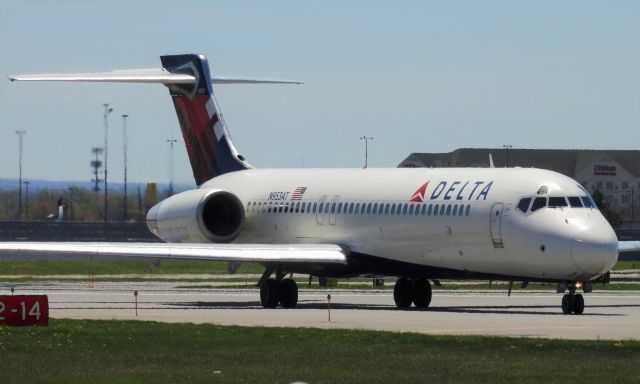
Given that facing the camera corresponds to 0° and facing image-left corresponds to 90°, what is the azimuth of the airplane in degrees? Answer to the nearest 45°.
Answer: approximately 315°

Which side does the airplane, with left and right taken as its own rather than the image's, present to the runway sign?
right

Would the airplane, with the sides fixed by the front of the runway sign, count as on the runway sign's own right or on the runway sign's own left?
on the runway sign's own left

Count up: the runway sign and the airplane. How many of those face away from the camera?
0

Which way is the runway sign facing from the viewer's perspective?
toward the camera
